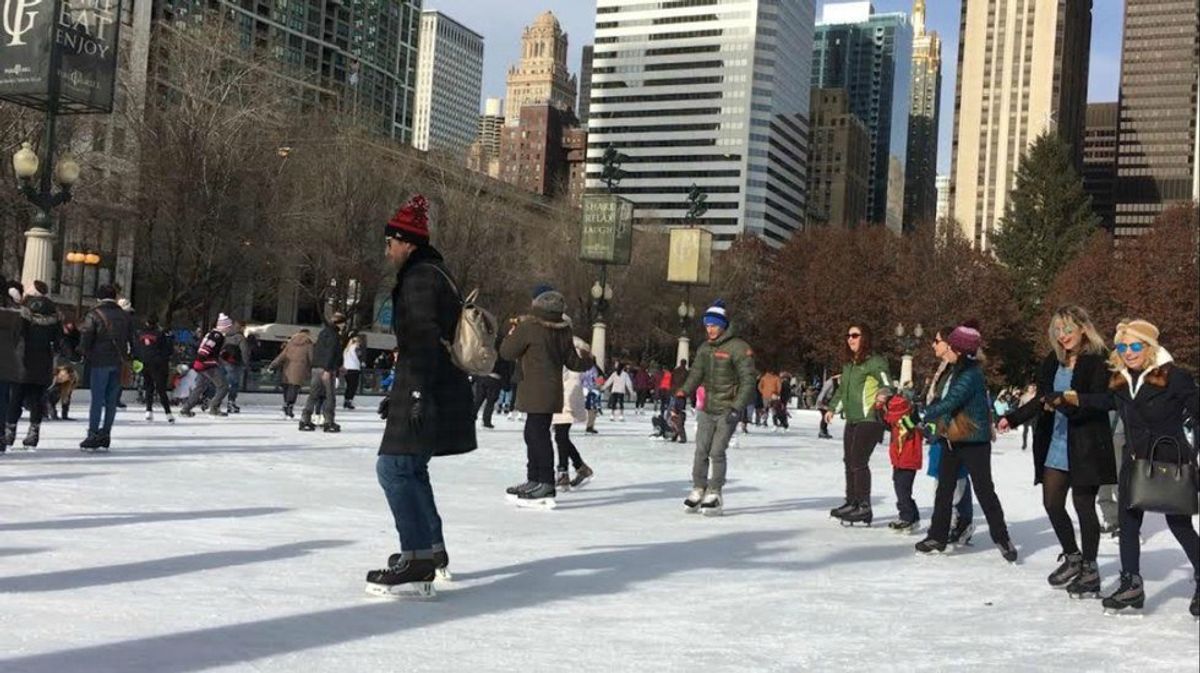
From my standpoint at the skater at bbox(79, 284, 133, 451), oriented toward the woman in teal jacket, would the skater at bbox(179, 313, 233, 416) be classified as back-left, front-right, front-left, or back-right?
back-left

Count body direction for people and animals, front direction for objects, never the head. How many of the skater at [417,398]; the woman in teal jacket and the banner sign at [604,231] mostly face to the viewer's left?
2

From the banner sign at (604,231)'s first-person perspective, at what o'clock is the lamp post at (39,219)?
The lamp post is roughly at 1 o'clock from the banner sign.

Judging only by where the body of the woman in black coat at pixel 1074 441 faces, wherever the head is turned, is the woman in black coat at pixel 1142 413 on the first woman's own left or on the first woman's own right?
on the first woman's own left

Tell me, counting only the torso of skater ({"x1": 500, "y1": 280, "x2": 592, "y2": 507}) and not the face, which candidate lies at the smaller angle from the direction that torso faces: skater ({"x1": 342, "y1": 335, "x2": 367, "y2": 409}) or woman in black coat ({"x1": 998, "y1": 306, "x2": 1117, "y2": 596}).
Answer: the skater

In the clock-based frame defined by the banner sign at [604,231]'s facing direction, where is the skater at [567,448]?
The skater is roughly at 12 o'clock from the banner sign.

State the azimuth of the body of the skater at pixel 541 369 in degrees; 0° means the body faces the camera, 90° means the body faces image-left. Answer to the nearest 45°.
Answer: approximately 135°

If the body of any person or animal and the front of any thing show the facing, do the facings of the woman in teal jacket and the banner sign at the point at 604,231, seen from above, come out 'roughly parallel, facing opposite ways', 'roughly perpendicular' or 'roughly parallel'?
roughly perpendicular

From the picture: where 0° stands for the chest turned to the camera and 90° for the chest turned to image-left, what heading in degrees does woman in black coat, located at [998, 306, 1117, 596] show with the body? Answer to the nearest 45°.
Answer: approximately 45°

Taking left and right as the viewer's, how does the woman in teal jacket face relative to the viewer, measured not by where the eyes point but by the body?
facing to the left of the viewer

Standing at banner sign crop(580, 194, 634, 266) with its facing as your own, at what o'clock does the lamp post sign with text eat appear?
The lamp post sign with text eat is roughly at 1 o'clock from the banner sign.

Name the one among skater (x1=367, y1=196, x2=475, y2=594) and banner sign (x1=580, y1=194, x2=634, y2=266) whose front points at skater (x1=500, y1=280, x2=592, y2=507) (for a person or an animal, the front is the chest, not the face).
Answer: the banner sign

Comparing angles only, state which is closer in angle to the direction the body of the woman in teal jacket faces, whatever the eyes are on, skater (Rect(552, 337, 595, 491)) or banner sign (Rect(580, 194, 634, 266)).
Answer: the skater

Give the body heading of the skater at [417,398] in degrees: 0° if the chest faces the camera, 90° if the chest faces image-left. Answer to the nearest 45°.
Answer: approximately 90°

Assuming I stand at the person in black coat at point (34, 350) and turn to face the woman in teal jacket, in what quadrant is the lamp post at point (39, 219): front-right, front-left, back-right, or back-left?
back-left
